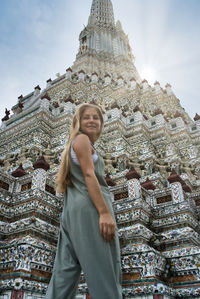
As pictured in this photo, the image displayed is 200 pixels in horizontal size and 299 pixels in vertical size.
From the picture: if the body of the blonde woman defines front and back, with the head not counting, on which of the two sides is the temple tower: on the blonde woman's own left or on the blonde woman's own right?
on the blonde woman's own left
